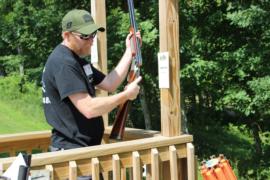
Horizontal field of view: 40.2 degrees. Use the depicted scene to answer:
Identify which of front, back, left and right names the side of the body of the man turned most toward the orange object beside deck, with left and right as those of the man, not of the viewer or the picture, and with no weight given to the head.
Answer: front

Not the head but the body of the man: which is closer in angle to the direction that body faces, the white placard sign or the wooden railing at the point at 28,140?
the white placard sign

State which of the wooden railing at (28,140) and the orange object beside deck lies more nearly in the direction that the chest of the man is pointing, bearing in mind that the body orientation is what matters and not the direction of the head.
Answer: the orange object beside deck

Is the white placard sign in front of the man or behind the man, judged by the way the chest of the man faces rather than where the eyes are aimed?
in front

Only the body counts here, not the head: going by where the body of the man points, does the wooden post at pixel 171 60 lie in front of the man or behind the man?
in front

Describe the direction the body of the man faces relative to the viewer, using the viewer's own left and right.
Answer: facing to the right of the viewer

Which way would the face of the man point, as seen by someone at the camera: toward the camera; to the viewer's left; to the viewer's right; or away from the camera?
to the viewer's right
